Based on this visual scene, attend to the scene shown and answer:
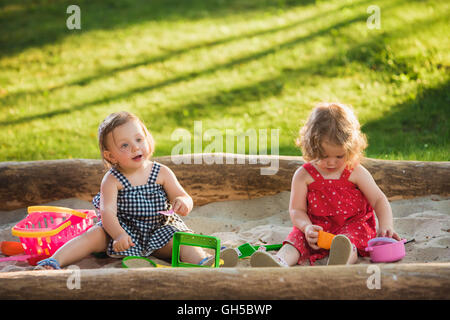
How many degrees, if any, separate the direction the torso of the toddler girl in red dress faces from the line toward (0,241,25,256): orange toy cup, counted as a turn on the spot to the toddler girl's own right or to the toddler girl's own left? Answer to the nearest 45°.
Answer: approximately 90° to the toddler girl's own right

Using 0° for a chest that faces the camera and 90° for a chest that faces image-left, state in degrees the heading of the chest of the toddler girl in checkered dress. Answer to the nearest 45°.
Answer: approximately 0°

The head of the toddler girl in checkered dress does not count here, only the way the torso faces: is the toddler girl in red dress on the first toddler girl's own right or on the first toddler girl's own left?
on the first toddler girl's own left

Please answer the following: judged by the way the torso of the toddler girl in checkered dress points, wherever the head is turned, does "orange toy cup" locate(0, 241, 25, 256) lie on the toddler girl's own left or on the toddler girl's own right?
on the toddler girl's own right

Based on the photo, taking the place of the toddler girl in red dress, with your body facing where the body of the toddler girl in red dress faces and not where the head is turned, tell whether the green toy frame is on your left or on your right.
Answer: on your right

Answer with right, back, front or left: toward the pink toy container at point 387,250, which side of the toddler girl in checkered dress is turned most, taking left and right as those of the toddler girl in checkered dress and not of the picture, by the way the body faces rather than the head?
left

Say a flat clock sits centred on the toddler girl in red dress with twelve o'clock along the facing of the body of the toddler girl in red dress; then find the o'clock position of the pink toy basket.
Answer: The pink toy basket is roughly at 3 o'clock from the toddler girl in red dress.

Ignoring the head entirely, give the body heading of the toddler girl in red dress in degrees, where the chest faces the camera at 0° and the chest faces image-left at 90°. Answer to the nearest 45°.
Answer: approximately 0°

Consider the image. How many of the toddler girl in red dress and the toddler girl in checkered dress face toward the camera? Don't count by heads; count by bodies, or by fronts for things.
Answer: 2
